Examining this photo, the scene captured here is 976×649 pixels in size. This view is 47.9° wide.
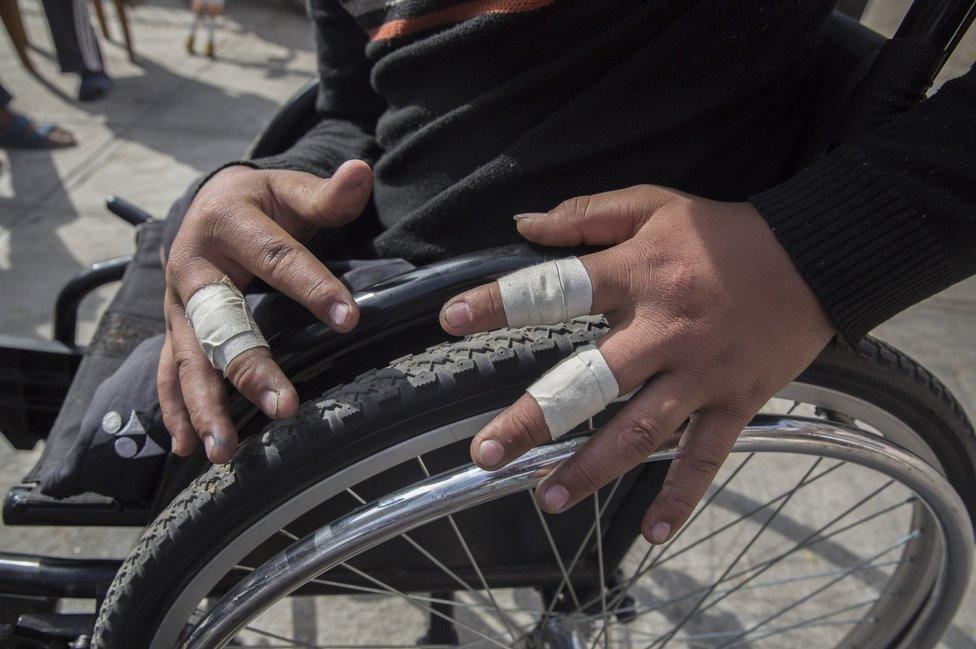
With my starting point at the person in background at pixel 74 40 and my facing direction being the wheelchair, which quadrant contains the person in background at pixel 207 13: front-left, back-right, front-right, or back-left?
back-left

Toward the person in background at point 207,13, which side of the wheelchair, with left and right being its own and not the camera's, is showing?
right

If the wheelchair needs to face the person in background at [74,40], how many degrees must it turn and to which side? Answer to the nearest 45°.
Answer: approximately 90° to its right

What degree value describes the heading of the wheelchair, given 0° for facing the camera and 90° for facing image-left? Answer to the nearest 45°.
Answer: approximately 45°

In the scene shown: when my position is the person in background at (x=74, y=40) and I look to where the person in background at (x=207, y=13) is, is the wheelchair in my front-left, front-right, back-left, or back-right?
back-right

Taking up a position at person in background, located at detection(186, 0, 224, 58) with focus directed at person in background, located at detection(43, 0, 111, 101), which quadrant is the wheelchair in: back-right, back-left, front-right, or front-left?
front-left
